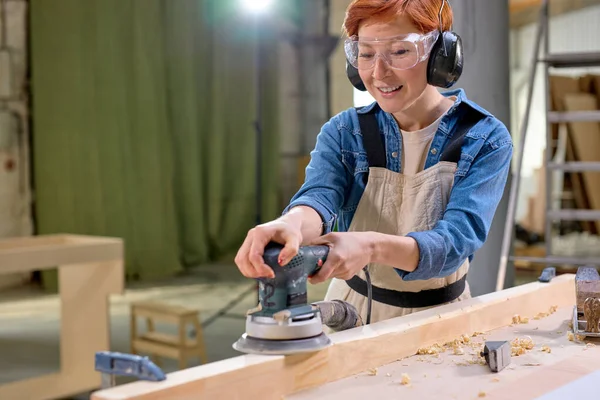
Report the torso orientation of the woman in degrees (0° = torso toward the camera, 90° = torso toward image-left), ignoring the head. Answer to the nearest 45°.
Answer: approximately 45°

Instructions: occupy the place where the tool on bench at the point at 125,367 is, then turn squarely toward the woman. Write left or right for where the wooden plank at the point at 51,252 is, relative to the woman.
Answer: left

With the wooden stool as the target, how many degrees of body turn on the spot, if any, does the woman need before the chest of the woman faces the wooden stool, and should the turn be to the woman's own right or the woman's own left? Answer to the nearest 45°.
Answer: approximately 90° to the woman's own right

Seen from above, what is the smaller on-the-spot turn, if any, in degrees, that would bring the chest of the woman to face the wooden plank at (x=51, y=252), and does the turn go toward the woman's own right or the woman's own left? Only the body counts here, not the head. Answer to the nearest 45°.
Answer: approximately 90° to the woman's own right

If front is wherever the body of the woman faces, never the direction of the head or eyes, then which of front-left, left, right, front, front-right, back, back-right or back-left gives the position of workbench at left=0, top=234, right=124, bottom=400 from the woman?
right

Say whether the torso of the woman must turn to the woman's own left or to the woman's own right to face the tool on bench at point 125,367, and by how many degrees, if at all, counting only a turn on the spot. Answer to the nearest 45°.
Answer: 0° — they already face it

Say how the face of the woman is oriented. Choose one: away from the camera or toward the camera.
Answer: toward the camera
